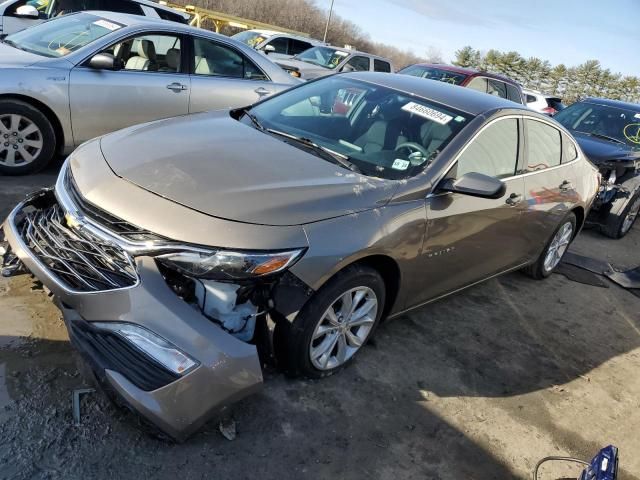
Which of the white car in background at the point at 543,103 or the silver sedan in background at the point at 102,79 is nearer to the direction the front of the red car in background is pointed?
the silver sedan in background

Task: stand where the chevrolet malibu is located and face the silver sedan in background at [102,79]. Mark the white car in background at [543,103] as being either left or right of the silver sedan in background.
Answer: right

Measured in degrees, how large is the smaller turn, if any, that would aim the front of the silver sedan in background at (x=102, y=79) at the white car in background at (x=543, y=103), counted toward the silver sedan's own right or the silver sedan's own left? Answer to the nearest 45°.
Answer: approximately 180°

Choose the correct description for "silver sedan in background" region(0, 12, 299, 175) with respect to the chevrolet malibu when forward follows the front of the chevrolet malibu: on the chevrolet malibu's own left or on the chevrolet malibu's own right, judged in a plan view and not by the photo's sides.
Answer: on the chevrolet malibu's own right

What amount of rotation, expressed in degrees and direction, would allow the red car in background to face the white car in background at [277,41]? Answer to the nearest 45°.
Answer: approximately 90° to its right

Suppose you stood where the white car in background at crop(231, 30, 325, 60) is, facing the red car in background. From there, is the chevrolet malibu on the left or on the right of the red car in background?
right

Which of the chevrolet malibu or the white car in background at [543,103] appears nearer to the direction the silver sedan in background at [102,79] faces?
the chevrolet malibu

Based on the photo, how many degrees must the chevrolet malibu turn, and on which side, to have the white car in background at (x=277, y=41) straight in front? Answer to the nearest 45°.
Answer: approximately 135° to its right
